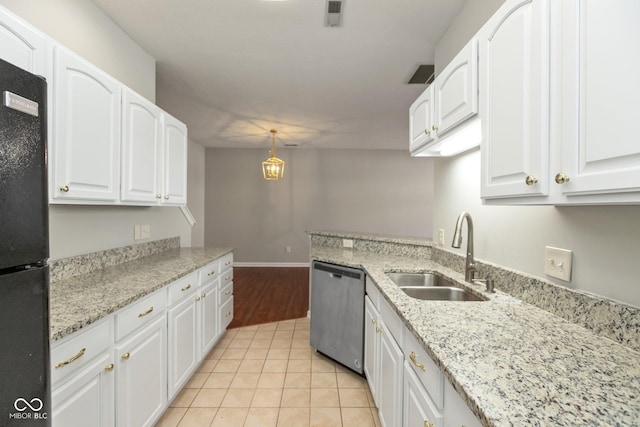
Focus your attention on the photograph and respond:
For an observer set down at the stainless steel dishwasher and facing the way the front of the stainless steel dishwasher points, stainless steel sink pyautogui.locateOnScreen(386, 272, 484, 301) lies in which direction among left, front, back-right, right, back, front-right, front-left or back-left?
left

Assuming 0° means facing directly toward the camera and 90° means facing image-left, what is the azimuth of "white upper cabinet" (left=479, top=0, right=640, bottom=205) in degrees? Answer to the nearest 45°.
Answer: approximately 45°

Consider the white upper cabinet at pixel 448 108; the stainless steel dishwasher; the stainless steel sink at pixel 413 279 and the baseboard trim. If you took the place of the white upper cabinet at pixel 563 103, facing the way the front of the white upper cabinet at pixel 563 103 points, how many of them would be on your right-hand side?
4

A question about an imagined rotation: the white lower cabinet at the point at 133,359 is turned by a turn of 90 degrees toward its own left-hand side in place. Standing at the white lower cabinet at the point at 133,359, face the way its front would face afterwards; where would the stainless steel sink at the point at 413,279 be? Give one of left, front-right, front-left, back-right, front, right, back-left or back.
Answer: front-right

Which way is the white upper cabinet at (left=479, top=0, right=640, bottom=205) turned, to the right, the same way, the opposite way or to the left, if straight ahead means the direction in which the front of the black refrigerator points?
the opposite way

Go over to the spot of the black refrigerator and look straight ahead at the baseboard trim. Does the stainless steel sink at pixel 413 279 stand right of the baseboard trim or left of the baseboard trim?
right

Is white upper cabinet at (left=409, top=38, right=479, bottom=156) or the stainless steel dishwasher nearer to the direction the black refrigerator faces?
the white upper cabinet

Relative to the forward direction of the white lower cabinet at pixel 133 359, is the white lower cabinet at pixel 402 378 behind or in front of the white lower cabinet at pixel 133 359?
in front

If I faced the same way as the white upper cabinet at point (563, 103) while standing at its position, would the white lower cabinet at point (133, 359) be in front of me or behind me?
in front

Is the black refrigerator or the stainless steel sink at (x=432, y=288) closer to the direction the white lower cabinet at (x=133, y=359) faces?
the stainless steel sink
